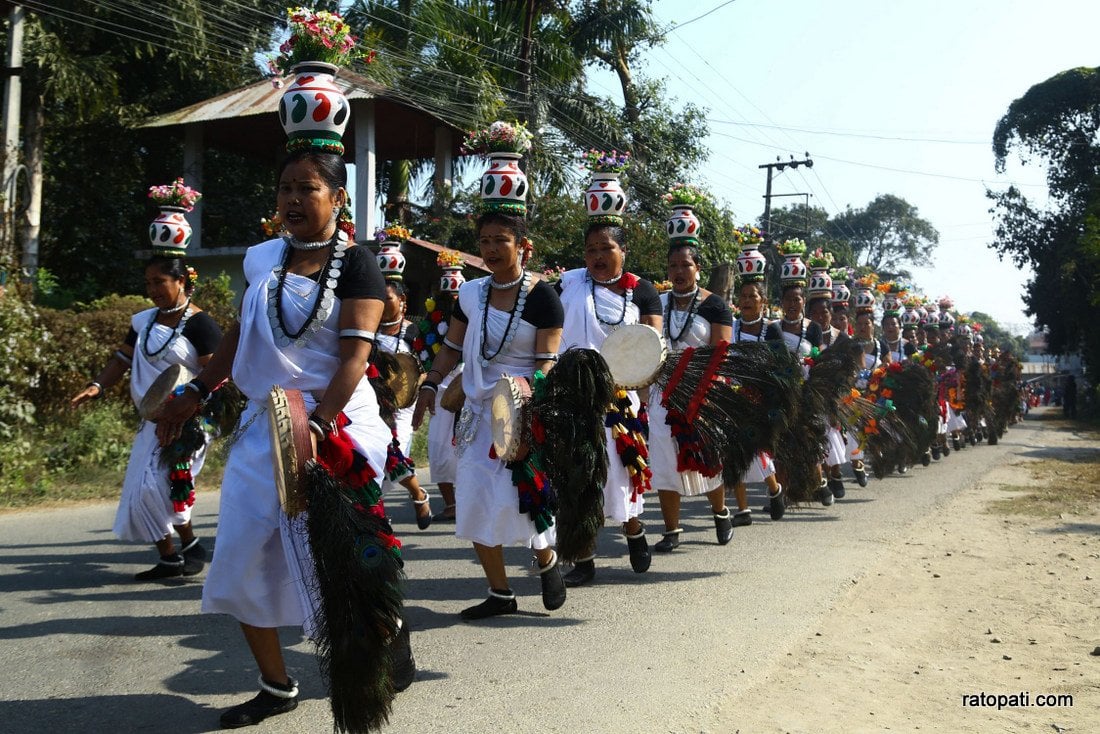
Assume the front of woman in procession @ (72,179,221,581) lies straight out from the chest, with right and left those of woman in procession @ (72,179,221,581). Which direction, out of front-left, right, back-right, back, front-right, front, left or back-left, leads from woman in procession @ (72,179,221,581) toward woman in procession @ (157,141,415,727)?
front-left

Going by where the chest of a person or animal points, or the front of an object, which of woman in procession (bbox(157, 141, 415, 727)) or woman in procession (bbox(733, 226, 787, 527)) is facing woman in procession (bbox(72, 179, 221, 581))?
woman in procession (bbox(733, 226, 787, 527))

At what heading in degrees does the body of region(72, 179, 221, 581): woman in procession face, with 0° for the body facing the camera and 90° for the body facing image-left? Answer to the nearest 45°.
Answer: approximately 45°

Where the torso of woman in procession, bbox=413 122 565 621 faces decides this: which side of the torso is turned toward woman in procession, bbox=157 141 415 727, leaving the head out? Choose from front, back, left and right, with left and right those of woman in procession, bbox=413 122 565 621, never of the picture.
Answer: front

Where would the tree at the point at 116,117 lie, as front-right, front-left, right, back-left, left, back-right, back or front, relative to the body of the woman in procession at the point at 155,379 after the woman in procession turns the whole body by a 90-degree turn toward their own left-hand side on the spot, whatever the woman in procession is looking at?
back-left

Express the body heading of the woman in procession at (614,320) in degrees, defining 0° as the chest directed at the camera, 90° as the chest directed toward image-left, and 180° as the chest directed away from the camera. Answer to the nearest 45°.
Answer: approximately 45°

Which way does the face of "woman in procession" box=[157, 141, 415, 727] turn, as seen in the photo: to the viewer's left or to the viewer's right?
to the viewer's left
